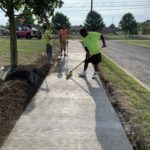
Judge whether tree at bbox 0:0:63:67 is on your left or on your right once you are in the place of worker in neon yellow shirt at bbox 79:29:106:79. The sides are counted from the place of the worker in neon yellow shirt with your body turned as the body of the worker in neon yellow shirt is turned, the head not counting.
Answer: on your right

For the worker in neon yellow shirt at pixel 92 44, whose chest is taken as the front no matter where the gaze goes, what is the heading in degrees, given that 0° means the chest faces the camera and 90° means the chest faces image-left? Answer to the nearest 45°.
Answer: approximately 45°
